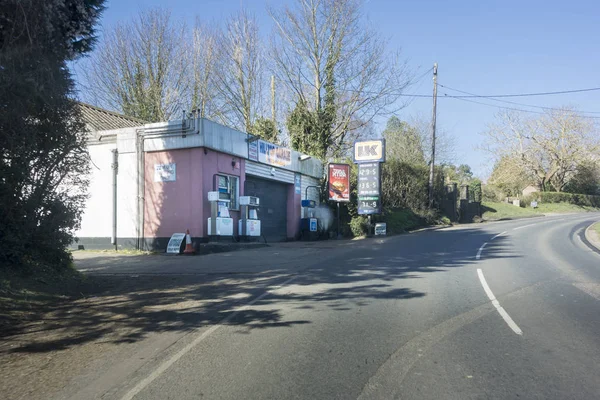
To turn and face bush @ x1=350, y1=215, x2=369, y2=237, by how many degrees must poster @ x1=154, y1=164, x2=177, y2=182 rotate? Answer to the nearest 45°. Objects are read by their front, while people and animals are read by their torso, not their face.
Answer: approximately 135° to its left

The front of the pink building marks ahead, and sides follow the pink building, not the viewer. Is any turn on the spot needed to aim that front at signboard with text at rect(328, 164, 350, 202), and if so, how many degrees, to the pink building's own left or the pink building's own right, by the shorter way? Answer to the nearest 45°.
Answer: approximately 90° to the pink building's own left

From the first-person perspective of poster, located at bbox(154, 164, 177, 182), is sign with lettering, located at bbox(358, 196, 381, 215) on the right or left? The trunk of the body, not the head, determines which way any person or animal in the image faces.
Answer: on its left

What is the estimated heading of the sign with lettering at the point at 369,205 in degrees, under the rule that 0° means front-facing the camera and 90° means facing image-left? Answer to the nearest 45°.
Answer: approximately 0°

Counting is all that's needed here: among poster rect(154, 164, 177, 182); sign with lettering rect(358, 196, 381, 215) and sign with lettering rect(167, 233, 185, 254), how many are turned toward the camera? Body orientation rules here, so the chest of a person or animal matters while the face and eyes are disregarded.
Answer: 3

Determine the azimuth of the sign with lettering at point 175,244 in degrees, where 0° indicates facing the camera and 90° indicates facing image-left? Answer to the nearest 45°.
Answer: approximately 0°
